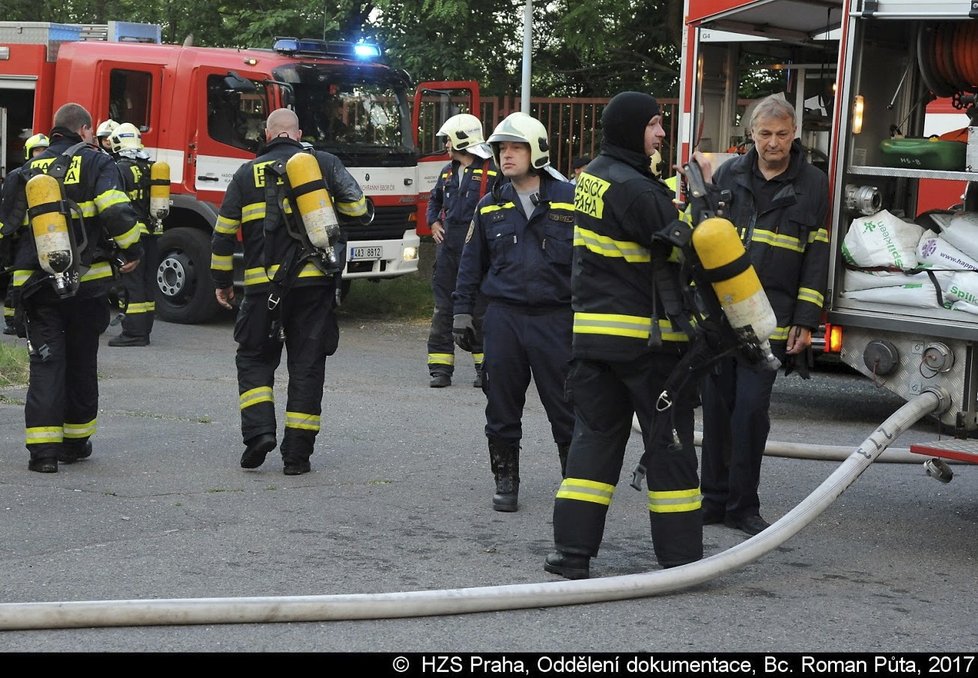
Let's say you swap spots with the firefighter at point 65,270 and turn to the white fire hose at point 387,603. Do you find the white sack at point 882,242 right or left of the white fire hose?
left

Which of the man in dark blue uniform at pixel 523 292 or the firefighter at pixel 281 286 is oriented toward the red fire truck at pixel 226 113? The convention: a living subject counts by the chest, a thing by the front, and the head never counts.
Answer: the firefighter

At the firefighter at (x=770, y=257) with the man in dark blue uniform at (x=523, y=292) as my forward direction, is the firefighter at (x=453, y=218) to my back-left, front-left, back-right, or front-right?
front-right

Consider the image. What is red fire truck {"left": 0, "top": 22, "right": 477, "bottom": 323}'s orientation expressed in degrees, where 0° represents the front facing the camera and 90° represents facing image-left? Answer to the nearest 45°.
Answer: approximately 315°

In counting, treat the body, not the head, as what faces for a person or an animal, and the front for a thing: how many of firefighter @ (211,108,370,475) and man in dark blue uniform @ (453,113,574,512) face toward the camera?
1

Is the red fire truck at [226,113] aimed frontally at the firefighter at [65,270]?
no

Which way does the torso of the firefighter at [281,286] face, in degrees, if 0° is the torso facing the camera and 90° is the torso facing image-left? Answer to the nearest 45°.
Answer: approximately 180°

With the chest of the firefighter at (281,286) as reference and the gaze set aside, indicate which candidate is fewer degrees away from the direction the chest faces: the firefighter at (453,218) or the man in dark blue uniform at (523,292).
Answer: the firefighter

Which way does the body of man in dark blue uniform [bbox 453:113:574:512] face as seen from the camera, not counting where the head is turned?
toward the camera

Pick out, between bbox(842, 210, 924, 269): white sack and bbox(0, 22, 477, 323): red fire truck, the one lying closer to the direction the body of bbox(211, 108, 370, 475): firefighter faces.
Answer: the red fire truck

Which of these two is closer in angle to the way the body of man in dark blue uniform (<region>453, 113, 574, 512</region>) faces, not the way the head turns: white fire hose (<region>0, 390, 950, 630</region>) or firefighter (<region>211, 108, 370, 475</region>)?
the white fire hose

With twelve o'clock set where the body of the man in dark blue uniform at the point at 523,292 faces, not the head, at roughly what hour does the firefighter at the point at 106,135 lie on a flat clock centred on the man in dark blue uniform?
The firefighter is roughly at 5 o'clock from the man in dark blue uniform.

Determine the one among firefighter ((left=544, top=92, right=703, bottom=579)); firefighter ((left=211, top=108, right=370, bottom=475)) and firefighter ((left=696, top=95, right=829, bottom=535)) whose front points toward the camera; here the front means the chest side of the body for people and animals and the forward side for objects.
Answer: firefighter ((left=696, top=95, right=829, bottom=535))

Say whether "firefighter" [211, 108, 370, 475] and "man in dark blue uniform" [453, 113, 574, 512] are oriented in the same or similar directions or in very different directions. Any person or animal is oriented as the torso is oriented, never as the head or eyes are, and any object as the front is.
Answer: very different directions

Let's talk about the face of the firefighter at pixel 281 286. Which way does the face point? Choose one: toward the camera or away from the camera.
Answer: away from the camera

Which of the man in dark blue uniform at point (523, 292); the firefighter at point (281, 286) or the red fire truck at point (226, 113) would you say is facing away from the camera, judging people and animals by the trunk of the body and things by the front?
the firefighter

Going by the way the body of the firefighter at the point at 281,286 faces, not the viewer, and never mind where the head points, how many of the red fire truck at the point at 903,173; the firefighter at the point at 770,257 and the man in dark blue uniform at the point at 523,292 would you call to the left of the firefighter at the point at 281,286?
0
